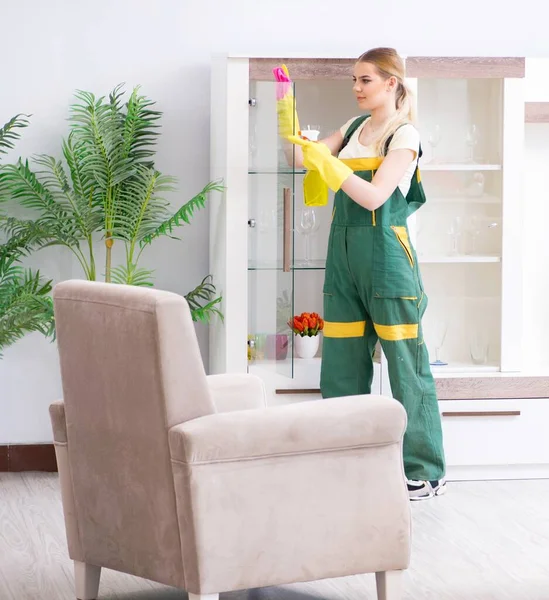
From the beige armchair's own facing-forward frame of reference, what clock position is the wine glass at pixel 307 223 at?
The wine glass is roughly at 11 o'clock from the beige armchair.

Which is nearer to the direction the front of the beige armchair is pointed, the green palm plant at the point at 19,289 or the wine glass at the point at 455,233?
the wine glass

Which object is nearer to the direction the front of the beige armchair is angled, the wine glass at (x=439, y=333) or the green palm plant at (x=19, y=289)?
the wine glass

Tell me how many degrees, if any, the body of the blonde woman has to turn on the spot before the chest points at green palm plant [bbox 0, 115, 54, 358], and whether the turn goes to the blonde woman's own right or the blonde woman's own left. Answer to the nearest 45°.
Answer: approximately 45° to the blonde woman's own right

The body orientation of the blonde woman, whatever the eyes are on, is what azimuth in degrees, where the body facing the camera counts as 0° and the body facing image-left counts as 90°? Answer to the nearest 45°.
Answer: approximately 45°

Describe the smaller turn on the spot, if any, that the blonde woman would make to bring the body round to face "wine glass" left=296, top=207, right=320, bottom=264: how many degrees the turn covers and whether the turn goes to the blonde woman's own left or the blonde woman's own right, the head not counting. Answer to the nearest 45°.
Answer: approximately 90° to the blonde woman's own right

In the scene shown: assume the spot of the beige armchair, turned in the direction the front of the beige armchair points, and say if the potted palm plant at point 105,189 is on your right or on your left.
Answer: on your left

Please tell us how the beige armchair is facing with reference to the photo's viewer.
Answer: facing away from the viewer and to the right of the viewer

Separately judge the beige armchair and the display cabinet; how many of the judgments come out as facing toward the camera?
1

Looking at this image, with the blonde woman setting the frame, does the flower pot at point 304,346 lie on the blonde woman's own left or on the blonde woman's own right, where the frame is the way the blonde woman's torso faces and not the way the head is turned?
on the blonde woman's own right

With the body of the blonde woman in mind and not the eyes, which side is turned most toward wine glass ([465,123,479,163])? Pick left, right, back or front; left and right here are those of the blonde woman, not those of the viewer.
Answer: back

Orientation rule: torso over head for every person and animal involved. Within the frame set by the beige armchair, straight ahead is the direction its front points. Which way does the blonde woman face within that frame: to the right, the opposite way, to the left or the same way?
the opposite way
